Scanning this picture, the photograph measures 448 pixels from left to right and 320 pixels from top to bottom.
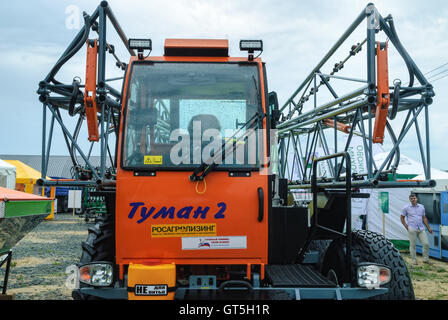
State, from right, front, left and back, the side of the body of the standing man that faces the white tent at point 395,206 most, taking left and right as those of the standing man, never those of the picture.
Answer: back

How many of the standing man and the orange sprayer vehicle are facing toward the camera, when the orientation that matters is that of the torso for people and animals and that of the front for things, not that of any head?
2

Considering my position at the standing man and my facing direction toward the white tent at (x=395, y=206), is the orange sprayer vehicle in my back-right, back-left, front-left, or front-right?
back-left

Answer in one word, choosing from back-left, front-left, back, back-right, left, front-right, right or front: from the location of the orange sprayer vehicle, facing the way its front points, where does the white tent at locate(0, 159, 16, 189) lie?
back-right

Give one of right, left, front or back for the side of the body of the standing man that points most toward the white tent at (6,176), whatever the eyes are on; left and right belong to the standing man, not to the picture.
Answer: right

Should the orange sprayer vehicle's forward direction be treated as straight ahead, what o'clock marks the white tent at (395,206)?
The white tent is roughly at 7 o'clock from the orange sprayer vehicle.

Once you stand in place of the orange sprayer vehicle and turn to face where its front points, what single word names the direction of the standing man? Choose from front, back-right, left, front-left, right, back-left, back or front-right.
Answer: back-left

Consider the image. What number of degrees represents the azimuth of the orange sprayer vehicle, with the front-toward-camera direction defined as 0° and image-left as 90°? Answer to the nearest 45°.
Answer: approximately 0°

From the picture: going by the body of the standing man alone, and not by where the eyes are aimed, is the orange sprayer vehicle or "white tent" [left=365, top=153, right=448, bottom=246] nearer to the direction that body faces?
the orange sprayer vehicle
